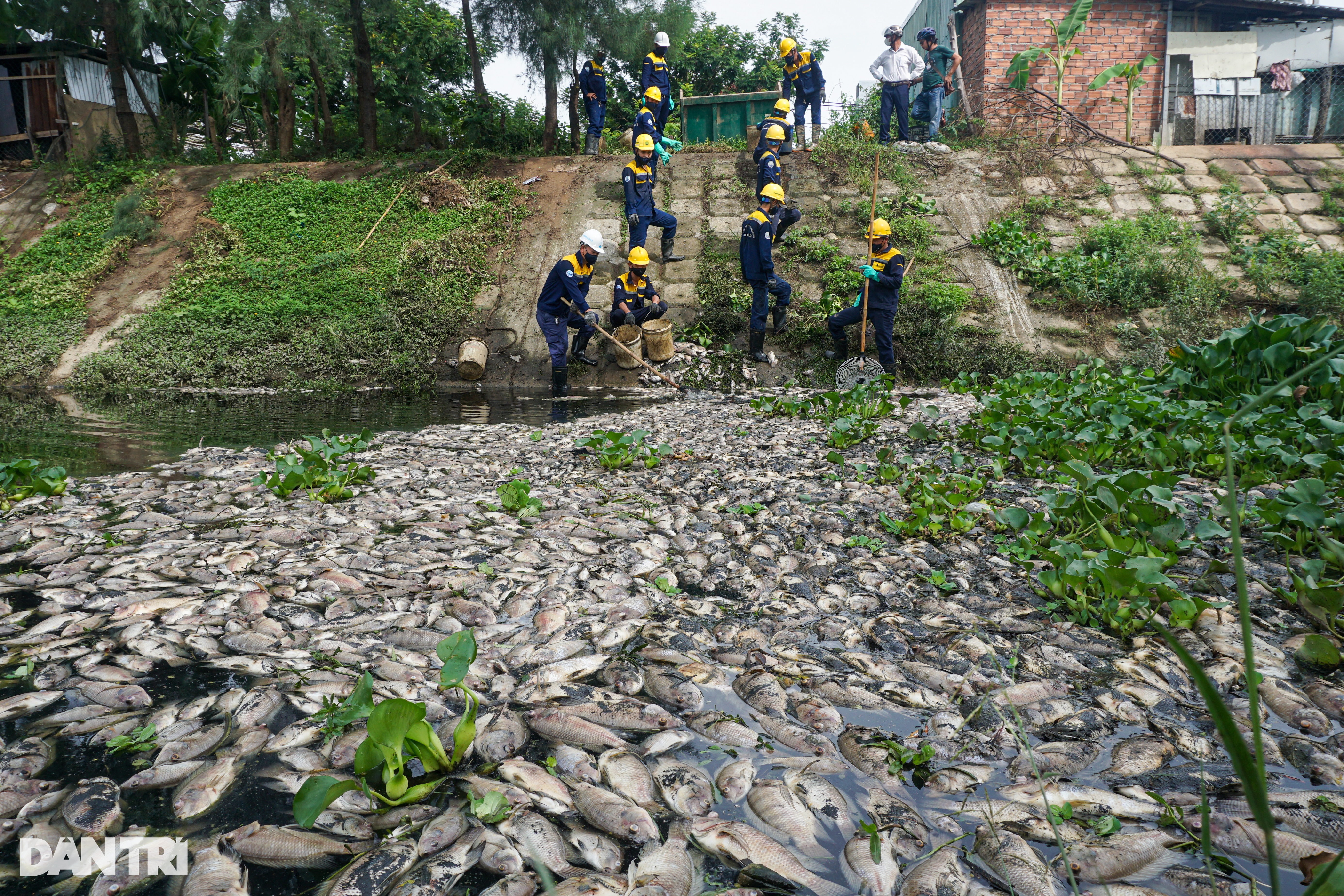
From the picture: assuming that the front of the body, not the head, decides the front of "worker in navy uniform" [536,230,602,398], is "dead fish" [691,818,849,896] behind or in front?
in front

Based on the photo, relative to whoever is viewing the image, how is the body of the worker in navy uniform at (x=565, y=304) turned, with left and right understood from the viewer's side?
facing the viewer and to the right of the viewer

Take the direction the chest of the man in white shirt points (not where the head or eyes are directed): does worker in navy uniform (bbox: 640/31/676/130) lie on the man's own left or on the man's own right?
on the man's own right

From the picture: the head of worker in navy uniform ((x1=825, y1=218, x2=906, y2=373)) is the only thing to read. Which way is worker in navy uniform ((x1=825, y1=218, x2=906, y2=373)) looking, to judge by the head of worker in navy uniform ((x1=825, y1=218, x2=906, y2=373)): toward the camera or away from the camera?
toward the camera

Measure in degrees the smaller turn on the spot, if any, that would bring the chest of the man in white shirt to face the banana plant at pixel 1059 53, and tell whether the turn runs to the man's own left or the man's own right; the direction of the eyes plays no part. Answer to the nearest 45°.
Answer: approximately 135° to the man's own left

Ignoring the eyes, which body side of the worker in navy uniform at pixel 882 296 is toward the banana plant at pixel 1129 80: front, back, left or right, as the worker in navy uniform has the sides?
back

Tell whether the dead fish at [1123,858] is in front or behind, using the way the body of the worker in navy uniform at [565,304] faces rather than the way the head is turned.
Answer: in front

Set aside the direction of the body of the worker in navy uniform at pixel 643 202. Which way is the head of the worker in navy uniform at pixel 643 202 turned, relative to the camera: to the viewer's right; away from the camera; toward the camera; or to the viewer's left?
toward the camera

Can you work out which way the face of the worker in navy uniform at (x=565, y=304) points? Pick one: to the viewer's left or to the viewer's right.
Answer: to the viewer's right

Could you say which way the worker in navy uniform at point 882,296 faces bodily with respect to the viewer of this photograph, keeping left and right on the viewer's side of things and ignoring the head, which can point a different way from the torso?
facing the viewer and to the left of the viewer

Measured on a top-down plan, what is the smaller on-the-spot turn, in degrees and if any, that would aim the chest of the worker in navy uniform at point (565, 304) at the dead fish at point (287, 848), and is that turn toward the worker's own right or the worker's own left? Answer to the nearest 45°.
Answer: approximately 45° to the worker's own right

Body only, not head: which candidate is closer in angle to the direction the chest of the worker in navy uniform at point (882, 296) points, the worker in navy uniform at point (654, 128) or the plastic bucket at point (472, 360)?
the plastic bucket

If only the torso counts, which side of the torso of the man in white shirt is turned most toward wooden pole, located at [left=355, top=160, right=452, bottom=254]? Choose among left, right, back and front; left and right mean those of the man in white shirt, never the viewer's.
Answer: right
